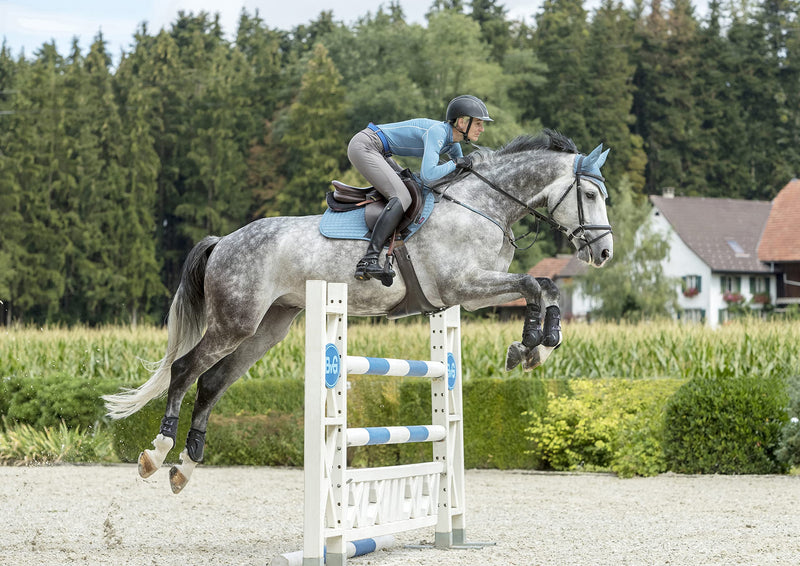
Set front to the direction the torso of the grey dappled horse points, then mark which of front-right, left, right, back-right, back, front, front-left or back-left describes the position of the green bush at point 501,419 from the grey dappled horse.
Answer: left

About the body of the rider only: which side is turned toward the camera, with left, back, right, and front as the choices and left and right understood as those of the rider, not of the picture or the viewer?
right

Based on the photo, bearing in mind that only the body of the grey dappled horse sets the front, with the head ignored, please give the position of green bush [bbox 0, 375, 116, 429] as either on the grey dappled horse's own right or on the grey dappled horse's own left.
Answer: on the grey dappled horse's own left

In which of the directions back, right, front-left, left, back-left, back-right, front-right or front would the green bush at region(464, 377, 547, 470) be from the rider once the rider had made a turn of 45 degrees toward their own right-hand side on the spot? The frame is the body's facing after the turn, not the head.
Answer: back-left

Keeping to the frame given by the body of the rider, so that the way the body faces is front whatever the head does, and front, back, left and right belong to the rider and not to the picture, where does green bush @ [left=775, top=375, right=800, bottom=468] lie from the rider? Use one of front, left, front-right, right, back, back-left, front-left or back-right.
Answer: front-left

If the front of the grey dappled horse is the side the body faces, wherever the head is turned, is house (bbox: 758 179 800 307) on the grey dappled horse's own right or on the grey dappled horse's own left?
on the grey dappled horse's own left

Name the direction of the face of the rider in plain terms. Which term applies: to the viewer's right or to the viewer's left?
to the viewer's right

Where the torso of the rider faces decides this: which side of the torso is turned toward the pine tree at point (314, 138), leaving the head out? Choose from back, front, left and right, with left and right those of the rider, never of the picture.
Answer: left

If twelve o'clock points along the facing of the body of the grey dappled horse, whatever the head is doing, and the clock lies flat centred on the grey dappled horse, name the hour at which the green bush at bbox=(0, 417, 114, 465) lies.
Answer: The green bush is roughly at 8 o'clock from the grey dappled horse.

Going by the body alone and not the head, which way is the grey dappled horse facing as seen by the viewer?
to the viewer's right
